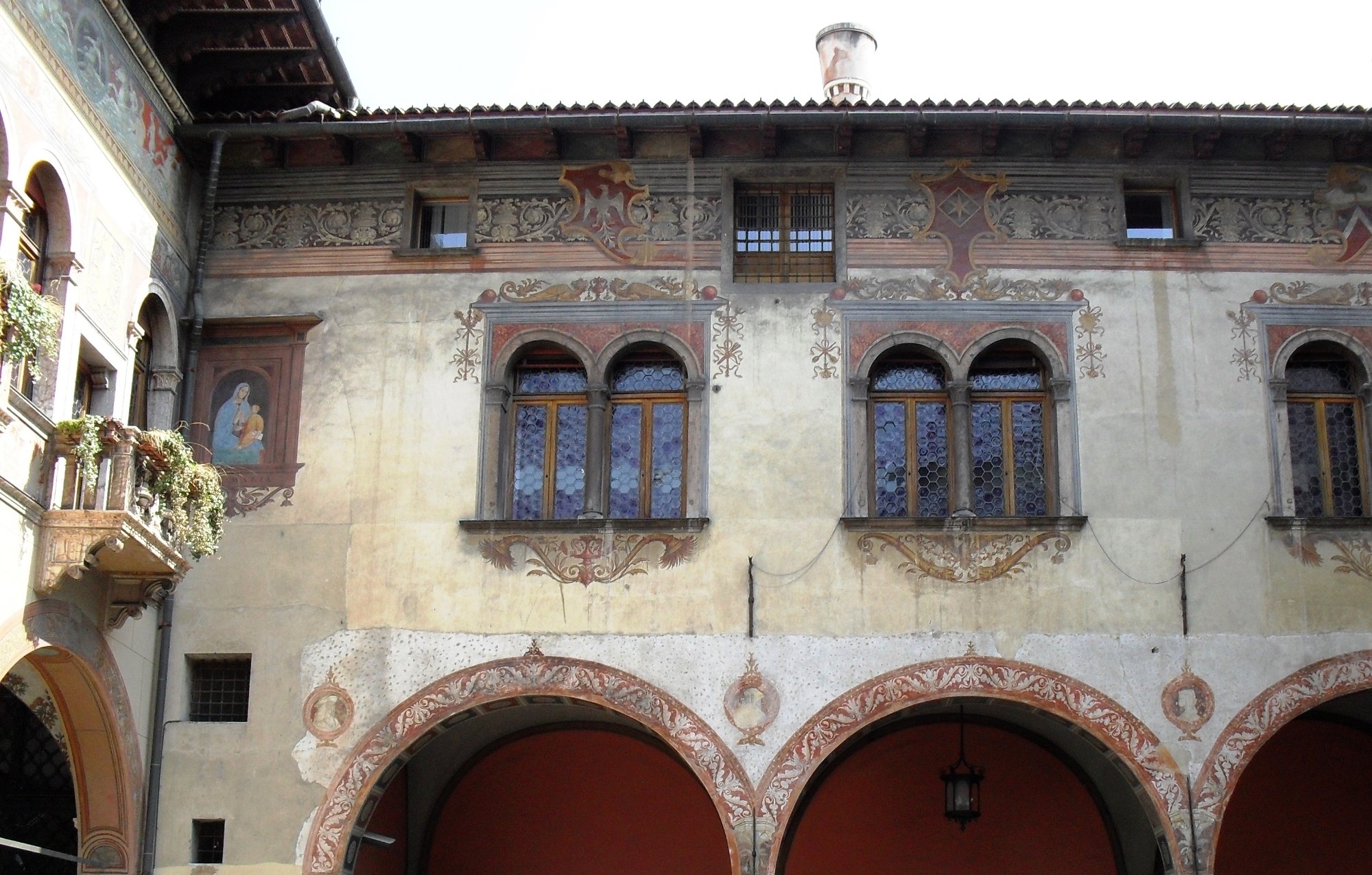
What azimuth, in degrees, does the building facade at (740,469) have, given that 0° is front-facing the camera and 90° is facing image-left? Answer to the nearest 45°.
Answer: approximately 0°

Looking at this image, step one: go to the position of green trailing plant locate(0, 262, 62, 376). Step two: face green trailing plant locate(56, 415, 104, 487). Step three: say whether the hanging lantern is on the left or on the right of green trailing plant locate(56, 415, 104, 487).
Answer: right
